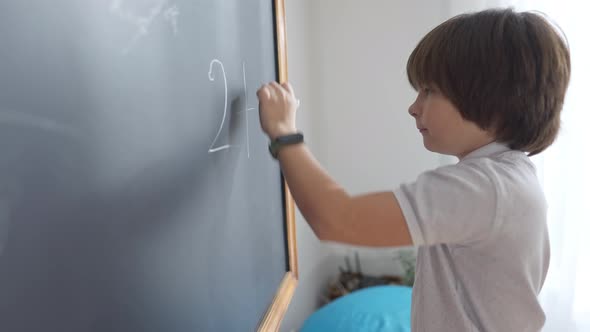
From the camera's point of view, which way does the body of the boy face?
to the viewer's left

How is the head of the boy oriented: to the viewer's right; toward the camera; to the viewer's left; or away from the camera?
to the viewer's left
